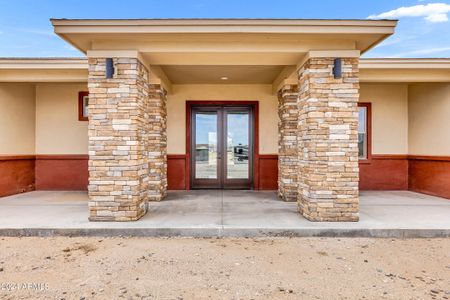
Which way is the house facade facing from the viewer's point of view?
toward the camera
